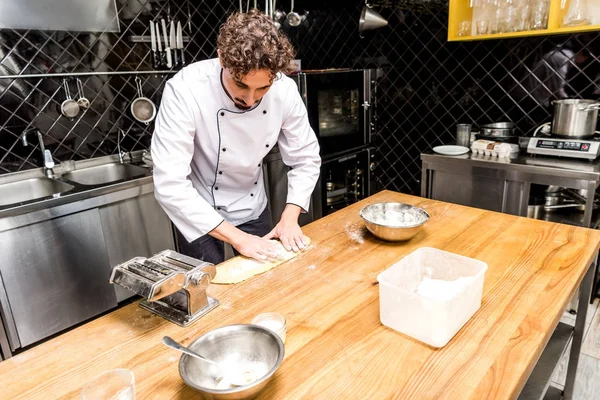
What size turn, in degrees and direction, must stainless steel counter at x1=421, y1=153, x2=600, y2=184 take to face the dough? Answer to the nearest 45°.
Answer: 0° — it already faces it

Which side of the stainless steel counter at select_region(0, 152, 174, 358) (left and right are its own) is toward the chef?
front

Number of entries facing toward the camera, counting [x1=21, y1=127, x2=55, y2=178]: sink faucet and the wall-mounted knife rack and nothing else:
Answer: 1

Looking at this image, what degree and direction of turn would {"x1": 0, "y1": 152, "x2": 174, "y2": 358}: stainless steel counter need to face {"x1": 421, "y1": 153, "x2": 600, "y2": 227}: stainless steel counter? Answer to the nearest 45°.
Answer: approximately 45° to its left

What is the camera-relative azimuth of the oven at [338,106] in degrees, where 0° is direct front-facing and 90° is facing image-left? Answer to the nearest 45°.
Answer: approximately 315°

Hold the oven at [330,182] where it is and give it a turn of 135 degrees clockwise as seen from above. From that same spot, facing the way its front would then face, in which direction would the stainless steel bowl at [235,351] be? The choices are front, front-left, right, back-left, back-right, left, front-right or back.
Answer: left

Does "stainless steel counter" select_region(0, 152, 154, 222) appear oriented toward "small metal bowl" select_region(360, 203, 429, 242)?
yes

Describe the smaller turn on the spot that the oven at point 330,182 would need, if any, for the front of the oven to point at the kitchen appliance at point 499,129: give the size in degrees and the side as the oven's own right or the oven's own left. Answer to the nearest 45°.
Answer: approximately 45° to the oven's own left

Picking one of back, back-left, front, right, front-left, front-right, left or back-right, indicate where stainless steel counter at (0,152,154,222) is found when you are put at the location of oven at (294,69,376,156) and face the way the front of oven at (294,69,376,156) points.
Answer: right

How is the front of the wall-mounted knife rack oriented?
toward the camera

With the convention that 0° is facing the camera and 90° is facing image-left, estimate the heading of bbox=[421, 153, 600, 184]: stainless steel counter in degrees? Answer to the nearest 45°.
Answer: approximately 45°

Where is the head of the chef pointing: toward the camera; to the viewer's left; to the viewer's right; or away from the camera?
toward the camera

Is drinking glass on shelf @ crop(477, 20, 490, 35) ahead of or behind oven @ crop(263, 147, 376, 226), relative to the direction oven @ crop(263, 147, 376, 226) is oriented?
ahead

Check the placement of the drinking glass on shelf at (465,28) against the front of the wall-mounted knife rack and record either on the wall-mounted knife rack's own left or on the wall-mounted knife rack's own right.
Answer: on the wall-mounted knife rack's own left

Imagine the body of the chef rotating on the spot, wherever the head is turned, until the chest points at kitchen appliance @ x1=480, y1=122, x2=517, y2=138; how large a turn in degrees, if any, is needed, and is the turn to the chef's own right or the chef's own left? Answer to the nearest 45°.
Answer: approximately 90° to the chef's own left

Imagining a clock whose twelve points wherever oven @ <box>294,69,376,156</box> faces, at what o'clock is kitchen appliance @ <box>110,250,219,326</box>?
The kitchen appliance is roughly at 2 o'clock from the oven.
